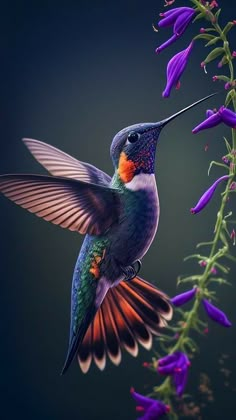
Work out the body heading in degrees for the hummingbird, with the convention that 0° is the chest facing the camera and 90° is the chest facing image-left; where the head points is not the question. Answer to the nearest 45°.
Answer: approximately 270°
